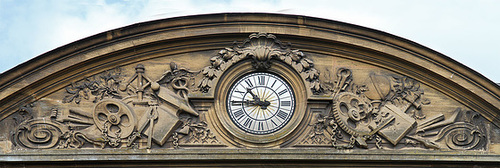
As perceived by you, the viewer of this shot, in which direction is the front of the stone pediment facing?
facing the viewer

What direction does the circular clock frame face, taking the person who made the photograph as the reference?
facing the viewer
